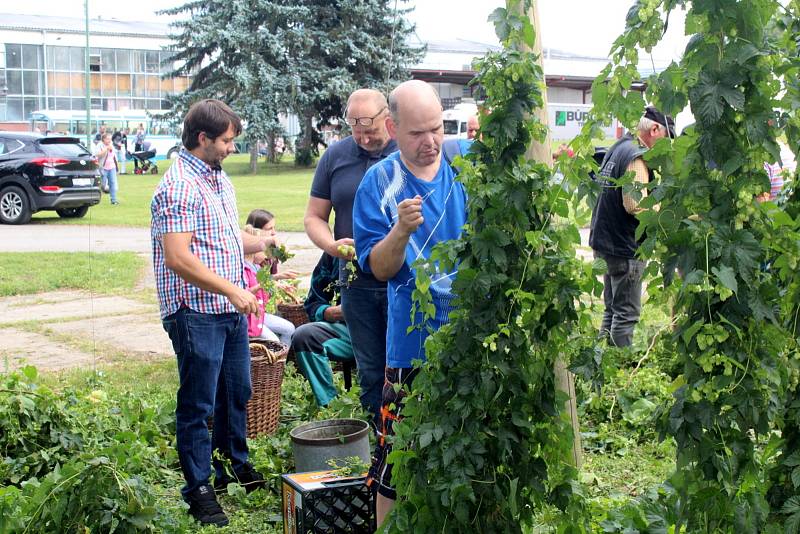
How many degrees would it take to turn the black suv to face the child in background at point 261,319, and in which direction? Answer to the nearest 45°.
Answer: approximately 135° to its left

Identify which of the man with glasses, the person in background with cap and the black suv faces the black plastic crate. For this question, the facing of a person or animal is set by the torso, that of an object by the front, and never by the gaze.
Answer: the man with glasses

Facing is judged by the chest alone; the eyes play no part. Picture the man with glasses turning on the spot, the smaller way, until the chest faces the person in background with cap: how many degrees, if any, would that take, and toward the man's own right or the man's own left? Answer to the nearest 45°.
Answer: approximately 135° to the man's own left

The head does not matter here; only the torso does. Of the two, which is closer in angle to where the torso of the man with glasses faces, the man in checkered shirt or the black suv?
the man in checkered shirt

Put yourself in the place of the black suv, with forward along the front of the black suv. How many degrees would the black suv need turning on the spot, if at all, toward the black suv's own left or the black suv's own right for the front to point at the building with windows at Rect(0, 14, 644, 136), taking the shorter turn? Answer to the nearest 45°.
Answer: approximately 45° to the black suv's own right

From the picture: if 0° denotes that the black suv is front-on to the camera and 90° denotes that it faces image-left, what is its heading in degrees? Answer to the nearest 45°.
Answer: approximately 135°

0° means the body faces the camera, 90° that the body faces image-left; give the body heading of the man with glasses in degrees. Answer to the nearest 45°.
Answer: approximately 0°
